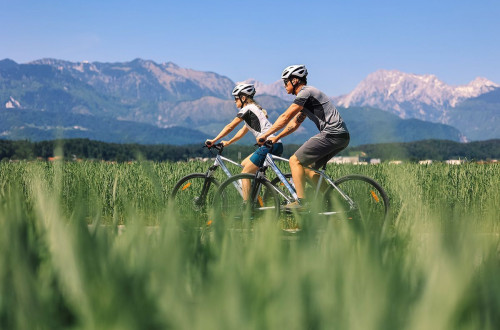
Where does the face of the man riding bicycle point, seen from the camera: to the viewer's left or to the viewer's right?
to the viewer's left

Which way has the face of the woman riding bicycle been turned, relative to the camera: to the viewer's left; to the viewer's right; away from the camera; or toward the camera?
to the viewer's left

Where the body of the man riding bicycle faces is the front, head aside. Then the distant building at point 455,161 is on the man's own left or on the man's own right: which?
on the man's own right

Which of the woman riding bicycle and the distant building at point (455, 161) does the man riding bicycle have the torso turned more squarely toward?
the woman riding bicycle

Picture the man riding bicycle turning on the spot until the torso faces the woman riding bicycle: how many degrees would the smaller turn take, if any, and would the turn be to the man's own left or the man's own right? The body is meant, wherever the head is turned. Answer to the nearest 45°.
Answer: approximately 45° to the man's own right

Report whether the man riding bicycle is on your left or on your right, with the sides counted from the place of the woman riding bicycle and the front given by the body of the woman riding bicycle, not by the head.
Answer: on your left

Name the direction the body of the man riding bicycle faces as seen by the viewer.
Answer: to the viewer's left

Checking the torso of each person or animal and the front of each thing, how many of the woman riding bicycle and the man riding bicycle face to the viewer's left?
2

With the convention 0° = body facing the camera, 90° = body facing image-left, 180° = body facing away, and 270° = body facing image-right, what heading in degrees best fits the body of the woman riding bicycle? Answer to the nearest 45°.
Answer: approximately 90°
